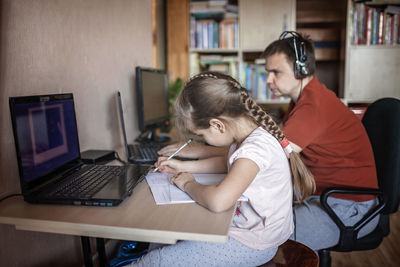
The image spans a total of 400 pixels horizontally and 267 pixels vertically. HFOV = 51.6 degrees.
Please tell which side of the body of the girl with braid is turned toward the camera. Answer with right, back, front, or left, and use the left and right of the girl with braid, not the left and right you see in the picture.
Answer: left

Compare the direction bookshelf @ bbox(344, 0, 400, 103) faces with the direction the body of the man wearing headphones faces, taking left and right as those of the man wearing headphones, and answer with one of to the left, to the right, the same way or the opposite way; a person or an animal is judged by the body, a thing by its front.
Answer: to the left

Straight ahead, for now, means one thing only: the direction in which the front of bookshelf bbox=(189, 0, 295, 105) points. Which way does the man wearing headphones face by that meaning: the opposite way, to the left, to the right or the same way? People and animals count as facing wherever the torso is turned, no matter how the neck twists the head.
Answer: to the right

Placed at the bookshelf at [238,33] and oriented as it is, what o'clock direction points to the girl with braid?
The girl with braid is roughly at 12 o'clock from the bookshelf.

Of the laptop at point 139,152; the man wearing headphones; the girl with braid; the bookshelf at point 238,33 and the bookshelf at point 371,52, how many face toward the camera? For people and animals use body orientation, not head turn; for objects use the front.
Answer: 2

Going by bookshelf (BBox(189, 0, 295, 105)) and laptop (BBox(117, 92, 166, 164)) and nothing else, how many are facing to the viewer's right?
1

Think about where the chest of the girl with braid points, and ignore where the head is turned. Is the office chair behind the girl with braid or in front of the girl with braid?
behind

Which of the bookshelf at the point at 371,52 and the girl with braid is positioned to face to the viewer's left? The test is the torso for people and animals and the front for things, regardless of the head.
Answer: the girl with braid

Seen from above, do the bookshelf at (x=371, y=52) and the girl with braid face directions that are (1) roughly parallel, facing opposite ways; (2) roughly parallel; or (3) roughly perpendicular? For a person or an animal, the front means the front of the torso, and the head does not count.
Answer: roughly perpendicular

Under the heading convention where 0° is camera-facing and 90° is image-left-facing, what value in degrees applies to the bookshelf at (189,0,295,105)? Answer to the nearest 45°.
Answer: approximately 0°

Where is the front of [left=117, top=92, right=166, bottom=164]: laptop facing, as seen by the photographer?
facing to the right of the viewer

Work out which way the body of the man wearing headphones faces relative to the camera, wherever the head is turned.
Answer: to the viewer's left

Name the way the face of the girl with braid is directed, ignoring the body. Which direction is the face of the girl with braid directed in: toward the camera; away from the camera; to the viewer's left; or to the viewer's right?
to the viewer's left

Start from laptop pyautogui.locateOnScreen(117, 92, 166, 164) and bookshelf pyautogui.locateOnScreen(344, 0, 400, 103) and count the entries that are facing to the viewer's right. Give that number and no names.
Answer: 1

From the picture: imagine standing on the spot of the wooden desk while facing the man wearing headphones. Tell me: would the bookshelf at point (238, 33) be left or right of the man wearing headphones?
left

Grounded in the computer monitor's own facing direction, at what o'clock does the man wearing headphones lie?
The man wearing headphones is roughly at 12 o'clock from the computer monitor.
